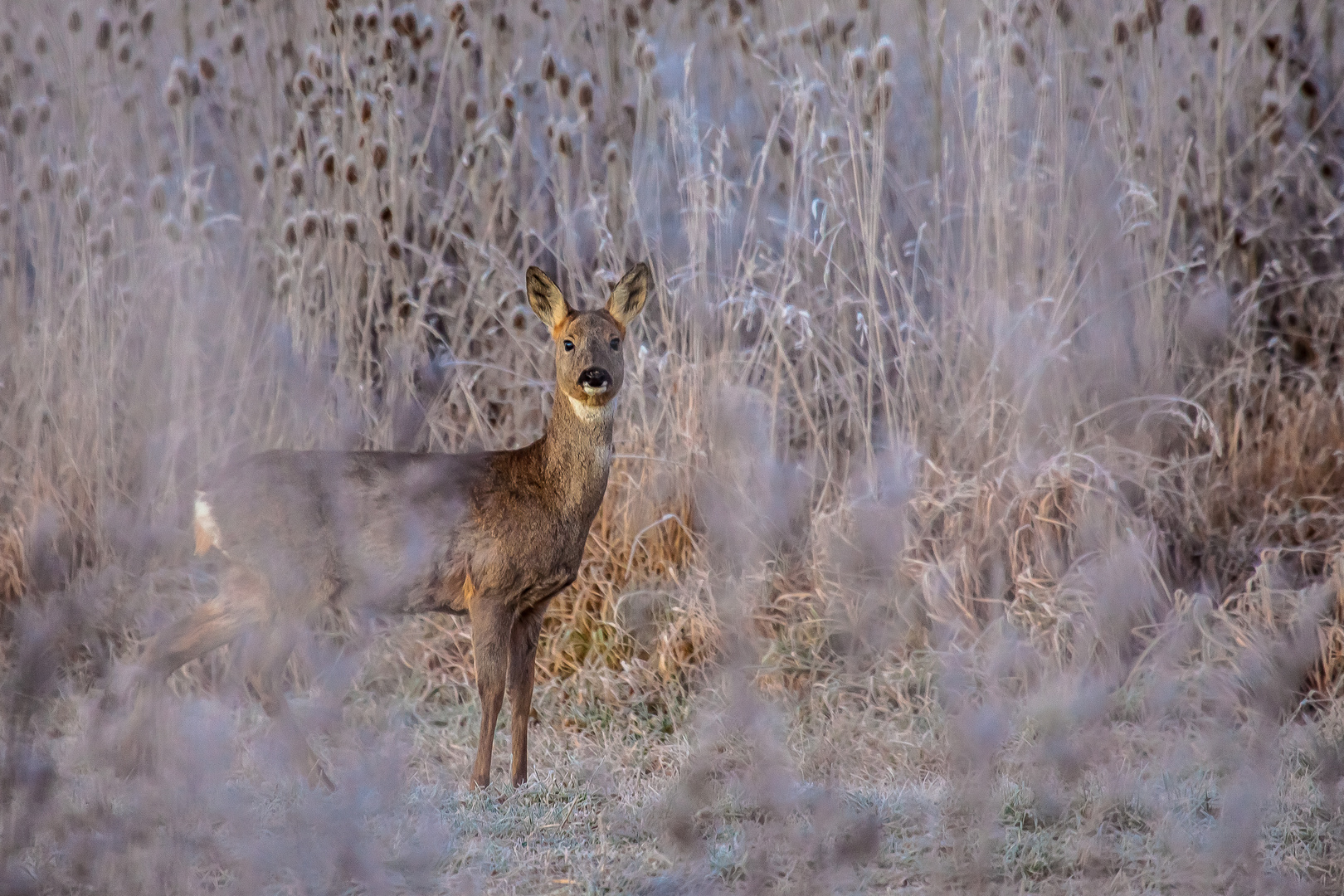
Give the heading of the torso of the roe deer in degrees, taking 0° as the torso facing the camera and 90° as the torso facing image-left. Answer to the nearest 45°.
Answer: approximately 270°
